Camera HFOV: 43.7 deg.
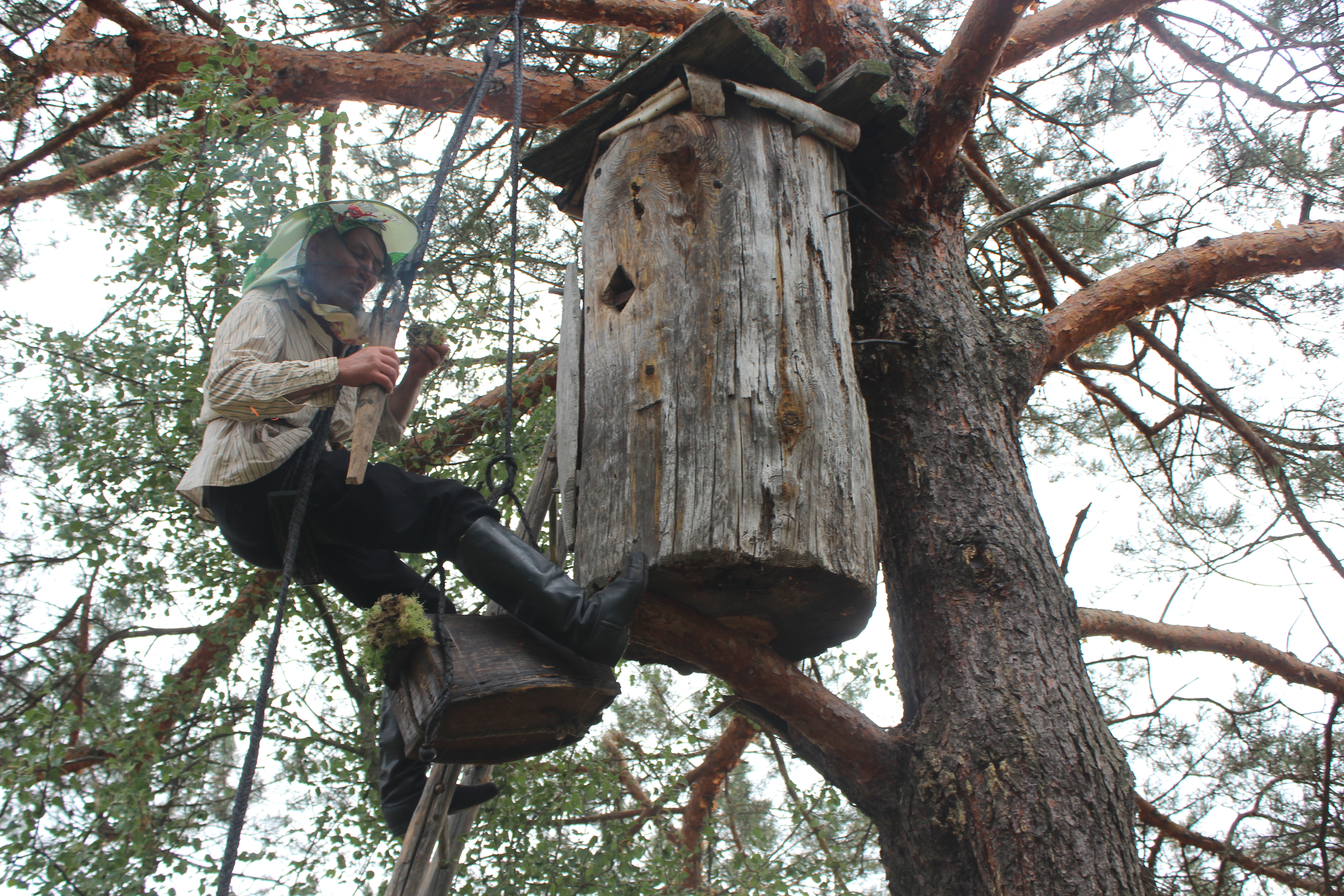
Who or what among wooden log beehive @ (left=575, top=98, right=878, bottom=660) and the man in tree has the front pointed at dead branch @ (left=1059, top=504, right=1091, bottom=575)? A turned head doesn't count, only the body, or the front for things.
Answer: the man in tree

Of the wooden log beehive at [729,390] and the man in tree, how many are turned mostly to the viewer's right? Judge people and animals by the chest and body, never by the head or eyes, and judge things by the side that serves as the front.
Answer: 1

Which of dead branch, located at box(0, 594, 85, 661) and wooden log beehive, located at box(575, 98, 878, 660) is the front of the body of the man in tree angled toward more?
the wooden log beehive

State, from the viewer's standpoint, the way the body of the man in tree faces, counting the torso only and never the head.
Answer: to the viewer's right

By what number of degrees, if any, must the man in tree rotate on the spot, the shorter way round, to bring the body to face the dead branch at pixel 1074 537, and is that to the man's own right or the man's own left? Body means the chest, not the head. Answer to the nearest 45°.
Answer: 0° — they already face it

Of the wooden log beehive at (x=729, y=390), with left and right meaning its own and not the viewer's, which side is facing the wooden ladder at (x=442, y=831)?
right

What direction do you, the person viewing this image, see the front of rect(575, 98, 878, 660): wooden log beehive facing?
facing the viewer and to the left of the viewer
